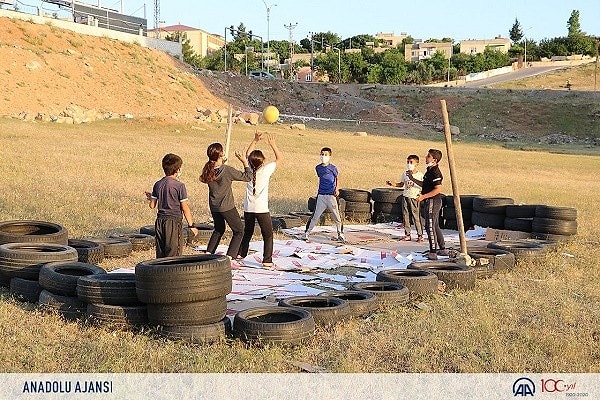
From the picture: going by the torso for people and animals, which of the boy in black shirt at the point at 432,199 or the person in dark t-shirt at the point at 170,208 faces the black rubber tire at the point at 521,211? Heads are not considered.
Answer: the person in dark t-shirt

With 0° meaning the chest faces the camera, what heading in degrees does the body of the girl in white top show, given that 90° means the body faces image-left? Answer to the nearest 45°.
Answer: approximately 180°

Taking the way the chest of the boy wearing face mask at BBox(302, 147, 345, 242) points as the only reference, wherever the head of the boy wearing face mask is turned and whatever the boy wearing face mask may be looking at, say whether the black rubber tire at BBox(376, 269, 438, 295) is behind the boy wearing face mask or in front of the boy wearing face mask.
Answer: in front

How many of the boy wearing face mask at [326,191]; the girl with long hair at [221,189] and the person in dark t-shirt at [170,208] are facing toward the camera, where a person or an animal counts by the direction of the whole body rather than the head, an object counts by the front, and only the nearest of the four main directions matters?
1

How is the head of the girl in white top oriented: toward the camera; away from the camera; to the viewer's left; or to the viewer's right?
away from the camera

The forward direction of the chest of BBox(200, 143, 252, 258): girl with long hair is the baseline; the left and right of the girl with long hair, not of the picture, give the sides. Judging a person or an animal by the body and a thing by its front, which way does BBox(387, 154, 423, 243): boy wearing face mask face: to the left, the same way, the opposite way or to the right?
the opposite way

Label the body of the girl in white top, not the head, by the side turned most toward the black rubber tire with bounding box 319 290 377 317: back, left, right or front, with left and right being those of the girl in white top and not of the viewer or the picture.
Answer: back

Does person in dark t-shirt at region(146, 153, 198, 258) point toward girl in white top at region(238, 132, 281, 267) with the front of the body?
no

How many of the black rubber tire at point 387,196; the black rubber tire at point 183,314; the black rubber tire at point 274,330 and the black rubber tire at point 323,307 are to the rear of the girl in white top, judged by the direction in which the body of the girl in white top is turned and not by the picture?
3

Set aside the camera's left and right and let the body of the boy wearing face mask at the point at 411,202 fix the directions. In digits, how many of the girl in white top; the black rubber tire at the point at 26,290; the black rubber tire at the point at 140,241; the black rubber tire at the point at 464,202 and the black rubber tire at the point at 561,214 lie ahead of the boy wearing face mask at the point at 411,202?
3

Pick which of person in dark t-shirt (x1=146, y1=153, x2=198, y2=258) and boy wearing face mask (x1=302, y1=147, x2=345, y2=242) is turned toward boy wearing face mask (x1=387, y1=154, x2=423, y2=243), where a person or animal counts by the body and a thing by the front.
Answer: the person in dark t-shirt

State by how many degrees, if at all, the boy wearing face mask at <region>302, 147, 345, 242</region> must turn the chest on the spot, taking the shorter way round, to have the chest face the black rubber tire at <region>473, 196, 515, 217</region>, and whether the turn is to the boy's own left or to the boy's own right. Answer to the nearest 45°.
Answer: approximately 135° to the boy's own left

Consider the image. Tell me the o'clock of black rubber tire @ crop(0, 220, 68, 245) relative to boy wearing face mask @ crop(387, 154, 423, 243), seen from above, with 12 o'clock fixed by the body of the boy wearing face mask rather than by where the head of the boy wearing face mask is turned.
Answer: The black rubber tire is roughly at 12 o'clock from the boy wearing face mask.

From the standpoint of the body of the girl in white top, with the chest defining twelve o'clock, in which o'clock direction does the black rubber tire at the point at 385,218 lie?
The black rubber tire is roughly at 1 o'clock from the girl in white top.

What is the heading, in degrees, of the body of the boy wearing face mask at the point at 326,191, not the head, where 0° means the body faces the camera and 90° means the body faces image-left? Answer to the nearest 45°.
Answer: approximately 0°

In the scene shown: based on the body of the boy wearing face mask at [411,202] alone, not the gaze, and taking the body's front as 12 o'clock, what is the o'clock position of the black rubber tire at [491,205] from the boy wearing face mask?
The black rubber tire is roughly at 6 o'clock from the boy wearing face mask.

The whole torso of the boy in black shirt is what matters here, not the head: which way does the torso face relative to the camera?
to the viewer's left

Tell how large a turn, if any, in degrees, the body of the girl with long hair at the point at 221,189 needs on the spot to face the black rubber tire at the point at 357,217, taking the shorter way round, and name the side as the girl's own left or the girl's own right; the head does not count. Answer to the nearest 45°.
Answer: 0° — they already face it
